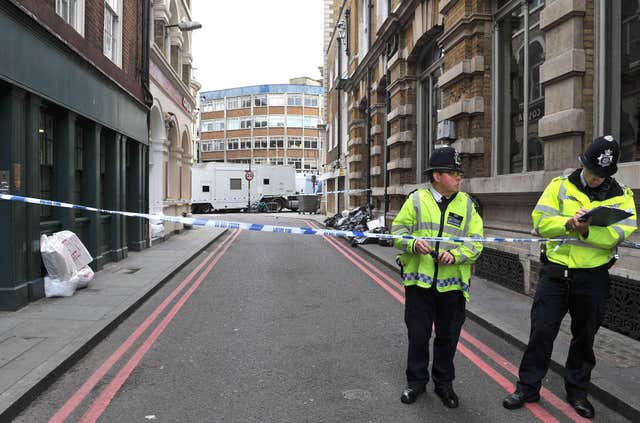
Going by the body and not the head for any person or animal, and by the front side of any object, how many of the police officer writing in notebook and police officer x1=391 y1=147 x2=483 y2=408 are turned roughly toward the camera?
2

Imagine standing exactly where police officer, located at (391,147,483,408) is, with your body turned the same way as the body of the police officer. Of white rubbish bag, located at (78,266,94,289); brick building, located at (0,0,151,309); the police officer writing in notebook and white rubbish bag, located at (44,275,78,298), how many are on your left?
1

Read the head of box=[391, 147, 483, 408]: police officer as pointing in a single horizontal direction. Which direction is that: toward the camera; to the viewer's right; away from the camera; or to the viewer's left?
to the viewer's right

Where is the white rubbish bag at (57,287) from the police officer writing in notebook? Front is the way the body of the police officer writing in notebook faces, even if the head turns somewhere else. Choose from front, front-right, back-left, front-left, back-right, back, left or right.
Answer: right

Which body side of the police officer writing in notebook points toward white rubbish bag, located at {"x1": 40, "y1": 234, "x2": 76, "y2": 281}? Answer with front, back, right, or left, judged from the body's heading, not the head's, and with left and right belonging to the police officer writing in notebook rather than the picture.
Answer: right

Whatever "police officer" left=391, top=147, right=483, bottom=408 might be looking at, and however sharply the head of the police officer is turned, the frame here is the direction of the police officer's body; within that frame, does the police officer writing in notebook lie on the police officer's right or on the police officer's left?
on the police officer's left

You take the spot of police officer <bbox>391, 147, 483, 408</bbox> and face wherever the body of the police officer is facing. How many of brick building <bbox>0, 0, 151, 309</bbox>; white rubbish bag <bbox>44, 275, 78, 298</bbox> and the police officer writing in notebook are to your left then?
1

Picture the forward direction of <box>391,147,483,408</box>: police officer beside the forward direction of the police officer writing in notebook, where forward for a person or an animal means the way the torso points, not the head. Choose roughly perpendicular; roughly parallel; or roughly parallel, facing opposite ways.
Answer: roughly parallel

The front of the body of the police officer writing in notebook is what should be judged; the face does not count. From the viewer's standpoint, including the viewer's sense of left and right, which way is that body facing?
facing the viewer

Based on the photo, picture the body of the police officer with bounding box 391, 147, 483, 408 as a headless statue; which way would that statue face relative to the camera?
toward the camera
